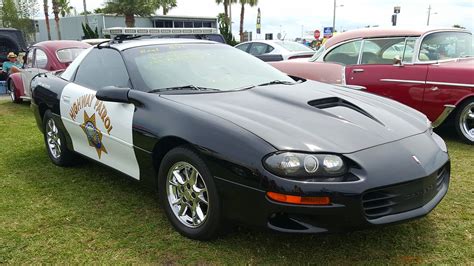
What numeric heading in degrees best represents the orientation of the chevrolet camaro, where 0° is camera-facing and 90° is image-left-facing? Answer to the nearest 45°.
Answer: approximately 315°

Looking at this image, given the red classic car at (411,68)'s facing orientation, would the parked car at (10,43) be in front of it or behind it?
behind

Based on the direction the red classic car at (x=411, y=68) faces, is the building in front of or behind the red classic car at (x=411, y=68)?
behind

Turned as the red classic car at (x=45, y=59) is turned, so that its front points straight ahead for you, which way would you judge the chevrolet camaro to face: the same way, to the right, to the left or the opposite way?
the opposite way

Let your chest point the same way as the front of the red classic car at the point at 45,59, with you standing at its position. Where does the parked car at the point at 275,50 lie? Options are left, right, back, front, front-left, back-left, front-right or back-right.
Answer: back-right

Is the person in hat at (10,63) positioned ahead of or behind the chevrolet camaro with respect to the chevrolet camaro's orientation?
behind

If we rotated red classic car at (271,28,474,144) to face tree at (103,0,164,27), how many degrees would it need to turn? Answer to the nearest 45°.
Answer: approximately 180°

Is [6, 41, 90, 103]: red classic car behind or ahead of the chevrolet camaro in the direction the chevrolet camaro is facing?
behind
